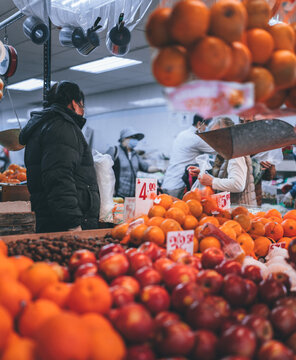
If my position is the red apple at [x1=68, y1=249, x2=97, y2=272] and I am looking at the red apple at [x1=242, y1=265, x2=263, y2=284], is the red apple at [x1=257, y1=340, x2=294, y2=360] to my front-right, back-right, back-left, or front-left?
front-right

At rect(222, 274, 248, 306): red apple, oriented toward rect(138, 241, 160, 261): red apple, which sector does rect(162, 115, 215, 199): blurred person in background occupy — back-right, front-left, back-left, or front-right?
front-right

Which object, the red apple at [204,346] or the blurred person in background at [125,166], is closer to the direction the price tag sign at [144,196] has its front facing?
the red apple

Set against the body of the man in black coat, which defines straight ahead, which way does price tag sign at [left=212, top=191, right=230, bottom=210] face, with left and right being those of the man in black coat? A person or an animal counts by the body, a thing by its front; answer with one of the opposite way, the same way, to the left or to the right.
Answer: to the right

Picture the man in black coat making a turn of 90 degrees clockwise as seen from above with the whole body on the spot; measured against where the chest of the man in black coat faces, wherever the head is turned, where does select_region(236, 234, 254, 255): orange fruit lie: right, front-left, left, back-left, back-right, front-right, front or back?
front-left

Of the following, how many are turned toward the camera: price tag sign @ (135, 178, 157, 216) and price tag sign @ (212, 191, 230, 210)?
2

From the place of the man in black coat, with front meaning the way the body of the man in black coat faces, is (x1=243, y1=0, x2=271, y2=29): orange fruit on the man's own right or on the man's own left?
on the man's own right

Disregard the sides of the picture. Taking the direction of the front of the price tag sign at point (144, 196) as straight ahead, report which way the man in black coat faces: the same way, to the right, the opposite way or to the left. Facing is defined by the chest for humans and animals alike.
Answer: to the left

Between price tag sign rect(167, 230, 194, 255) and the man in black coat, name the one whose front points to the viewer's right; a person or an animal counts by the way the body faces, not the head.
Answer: the man in black coat

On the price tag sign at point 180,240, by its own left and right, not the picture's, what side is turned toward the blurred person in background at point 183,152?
back

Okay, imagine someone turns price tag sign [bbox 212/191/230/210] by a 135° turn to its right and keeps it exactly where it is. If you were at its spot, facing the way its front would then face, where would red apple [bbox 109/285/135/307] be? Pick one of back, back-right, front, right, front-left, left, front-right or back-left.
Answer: back-left

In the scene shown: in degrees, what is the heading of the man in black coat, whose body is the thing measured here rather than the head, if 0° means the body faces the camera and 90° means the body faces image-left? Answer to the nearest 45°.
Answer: approximately 270°

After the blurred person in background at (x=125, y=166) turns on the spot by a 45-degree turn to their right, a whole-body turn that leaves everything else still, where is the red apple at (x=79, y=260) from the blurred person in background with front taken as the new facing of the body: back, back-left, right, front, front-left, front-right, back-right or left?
front
